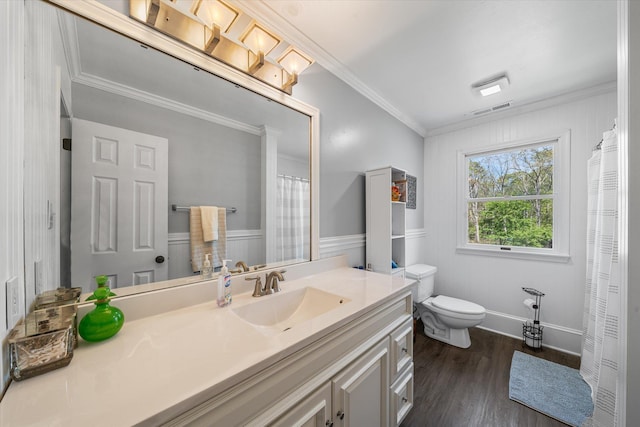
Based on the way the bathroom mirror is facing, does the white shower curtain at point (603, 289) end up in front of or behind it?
in front

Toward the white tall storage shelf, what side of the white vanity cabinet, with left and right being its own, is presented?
left

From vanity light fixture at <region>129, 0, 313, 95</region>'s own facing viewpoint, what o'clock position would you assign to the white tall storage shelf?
The white tall storage shelf is roughly at 10 o'clock from the vanity light fixture.

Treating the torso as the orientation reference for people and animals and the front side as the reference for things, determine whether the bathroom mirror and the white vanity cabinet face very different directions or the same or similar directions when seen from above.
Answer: same or similar directions

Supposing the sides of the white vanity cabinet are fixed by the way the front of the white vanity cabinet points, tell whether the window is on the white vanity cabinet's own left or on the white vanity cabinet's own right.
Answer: on the white vanity cabinet's own left

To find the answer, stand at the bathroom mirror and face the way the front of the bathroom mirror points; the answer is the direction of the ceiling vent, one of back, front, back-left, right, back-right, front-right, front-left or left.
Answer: front-left

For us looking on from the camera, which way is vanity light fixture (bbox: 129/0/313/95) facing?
facing the viewer and to the right of the viewer

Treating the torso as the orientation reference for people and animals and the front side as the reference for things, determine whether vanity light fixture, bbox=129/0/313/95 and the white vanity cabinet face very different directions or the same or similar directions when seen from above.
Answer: same or similar directions

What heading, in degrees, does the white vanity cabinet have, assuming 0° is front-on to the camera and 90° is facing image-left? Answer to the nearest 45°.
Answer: approximately 315°

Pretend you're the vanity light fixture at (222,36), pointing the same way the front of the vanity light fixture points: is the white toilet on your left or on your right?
on your left

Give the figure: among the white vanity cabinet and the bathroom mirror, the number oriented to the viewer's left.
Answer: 0

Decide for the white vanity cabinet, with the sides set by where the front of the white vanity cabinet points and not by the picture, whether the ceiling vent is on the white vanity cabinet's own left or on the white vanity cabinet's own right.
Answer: on the white vanity cabinet's own left
